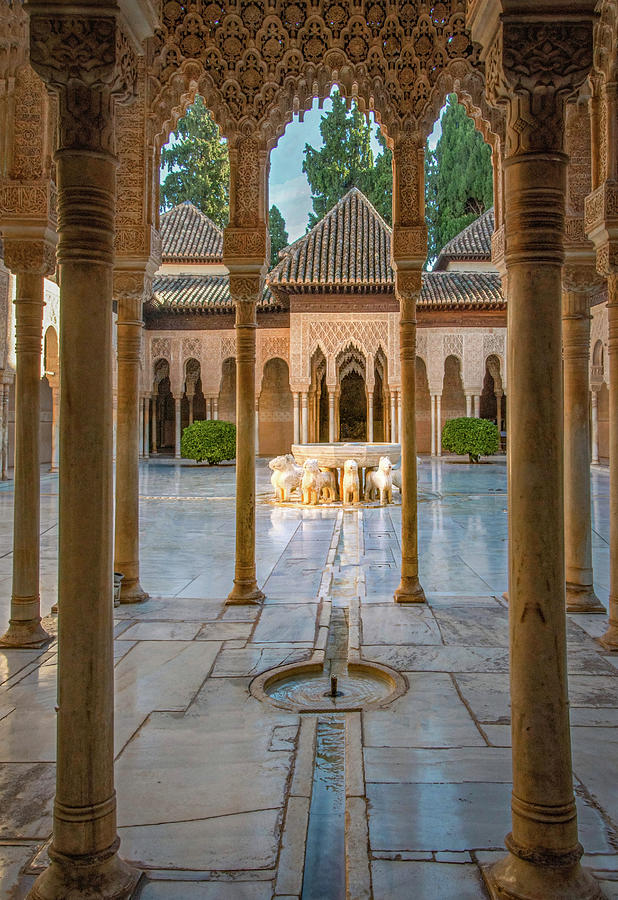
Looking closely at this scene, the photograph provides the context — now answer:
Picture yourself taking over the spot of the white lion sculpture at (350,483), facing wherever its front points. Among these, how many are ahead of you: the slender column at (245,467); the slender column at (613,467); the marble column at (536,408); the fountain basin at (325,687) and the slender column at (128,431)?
5

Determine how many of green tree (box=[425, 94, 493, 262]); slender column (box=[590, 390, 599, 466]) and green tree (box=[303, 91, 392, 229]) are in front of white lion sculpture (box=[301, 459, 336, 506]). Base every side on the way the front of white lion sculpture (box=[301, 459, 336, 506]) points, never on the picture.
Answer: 0

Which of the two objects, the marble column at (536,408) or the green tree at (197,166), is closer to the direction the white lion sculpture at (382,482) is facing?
the marble column

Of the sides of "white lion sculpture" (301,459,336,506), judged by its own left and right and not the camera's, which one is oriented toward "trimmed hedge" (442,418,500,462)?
back

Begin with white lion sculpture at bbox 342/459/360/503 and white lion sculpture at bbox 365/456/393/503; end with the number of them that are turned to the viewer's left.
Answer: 0

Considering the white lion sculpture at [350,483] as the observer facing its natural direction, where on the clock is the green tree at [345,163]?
The green tree is roughly at 6 o'clock from the white lion sculpture.

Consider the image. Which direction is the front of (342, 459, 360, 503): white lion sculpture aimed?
toward the camera

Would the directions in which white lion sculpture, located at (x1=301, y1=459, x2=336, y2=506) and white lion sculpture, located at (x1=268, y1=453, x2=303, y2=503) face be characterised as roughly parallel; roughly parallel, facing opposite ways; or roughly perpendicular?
roughly parallel

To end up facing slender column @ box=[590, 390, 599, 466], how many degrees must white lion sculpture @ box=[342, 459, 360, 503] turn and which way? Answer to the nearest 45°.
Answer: approximately 135° to its left

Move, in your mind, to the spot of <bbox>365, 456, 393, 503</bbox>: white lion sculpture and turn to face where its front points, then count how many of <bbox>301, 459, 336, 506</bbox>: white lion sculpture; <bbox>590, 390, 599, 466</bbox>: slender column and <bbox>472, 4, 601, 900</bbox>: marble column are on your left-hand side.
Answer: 1

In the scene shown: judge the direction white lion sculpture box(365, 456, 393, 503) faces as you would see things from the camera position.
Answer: facing the viewer and to the right of the viewer

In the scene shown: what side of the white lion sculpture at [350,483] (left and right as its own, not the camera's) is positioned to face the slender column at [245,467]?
front

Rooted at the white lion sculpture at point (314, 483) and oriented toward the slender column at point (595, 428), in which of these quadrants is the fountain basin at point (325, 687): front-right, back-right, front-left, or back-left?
back-right

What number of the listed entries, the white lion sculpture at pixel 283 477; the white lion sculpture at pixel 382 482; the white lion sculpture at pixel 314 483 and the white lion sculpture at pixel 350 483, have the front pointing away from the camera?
0

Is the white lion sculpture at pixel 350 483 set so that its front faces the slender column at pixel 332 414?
no

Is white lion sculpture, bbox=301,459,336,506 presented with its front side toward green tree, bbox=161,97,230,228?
no

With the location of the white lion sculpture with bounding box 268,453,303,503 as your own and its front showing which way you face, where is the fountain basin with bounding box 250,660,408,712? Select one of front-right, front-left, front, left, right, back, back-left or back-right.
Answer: front-left

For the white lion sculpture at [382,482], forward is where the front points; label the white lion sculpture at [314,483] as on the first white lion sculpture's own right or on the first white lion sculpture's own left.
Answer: on the first white lion sculpture's own right

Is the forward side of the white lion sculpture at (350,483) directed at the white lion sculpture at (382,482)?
no

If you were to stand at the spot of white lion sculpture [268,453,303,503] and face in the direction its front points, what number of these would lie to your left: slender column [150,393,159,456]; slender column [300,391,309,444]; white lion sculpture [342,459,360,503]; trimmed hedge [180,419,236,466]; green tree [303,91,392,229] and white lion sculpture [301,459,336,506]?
2

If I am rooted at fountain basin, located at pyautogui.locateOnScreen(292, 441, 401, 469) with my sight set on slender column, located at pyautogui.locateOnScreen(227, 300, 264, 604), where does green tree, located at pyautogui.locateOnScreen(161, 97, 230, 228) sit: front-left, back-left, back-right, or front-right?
back-right

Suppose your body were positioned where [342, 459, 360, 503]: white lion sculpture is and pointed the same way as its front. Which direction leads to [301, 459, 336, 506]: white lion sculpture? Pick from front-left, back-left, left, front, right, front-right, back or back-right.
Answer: right
